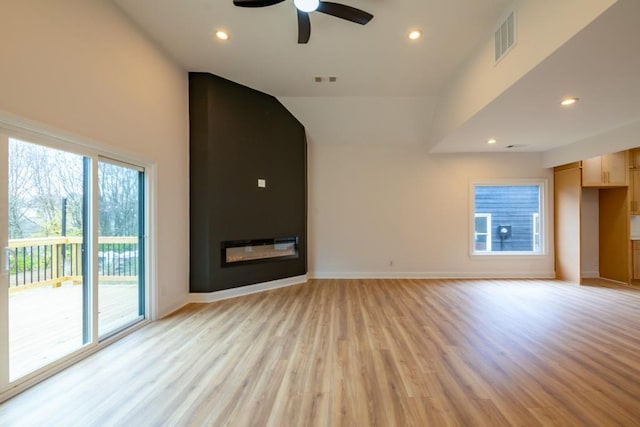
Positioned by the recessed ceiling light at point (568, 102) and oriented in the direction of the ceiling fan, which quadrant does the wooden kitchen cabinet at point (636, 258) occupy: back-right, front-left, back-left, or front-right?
back-right

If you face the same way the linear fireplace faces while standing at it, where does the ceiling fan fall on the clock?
The ceiling fan is roughly at 1 o'clock from the linear fireplace.

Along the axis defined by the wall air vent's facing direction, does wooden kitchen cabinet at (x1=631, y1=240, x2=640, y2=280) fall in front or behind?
behind

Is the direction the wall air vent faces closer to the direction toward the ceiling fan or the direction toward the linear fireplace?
the ceiling fan

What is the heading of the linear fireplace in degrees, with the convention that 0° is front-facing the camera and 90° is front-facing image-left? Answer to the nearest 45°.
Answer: approximately 315°

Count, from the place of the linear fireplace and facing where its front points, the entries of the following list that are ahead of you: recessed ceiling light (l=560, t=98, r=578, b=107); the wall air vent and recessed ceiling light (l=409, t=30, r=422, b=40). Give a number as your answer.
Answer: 3

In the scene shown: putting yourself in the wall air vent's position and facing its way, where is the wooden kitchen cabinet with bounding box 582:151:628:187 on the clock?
The wooden kitchen cabinet is roughly at 5 o'clock from the wall air vent.

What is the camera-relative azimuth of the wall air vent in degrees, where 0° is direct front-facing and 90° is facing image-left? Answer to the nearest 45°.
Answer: approximately 45°

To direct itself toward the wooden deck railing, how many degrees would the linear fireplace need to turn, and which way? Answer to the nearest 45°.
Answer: approximately 90° to its right

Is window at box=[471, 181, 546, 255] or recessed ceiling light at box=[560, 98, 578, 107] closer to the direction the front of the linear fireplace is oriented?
the recessed ceiling light

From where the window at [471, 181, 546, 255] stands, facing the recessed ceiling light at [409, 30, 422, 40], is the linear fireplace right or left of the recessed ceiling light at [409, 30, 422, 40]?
right

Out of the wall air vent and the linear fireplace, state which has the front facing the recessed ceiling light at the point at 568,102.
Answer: the linear fireplace

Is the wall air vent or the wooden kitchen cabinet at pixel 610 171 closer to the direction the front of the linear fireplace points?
the wall air vent
